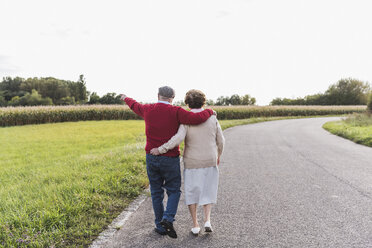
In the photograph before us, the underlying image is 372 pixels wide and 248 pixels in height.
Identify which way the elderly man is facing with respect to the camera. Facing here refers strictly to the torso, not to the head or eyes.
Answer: away from the camera

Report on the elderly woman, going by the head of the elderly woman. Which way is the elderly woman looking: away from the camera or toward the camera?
away from the camera

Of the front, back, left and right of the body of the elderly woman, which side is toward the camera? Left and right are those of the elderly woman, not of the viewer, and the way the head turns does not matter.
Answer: back

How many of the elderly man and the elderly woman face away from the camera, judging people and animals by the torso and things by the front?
2
